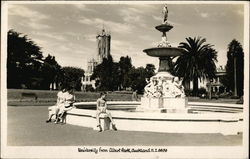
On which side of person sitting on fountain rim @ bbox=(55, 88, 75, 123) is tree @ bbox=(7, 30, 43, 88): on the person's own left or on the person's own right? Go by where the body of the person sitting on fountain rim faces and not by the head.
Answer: on the person's own right

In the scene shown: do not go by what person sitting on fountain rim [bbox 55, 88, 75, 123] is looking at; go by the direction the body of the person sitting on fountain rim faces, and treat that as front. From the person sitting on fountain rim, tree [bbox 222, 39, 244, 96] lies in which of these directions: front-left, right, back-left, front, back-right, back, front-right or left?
back

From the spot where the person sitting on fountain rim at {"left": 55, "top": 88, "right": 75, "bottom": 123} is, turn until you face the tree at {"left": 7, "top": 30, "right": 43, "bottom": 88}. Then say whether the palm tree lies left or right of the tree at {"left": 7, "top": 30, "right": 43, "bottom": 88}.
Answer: right

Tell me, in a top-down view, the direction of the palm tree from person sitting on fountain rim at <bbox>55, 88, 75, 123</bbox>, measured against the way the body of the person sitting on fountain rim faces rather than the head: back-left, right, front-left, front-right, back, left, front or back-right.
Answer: back
